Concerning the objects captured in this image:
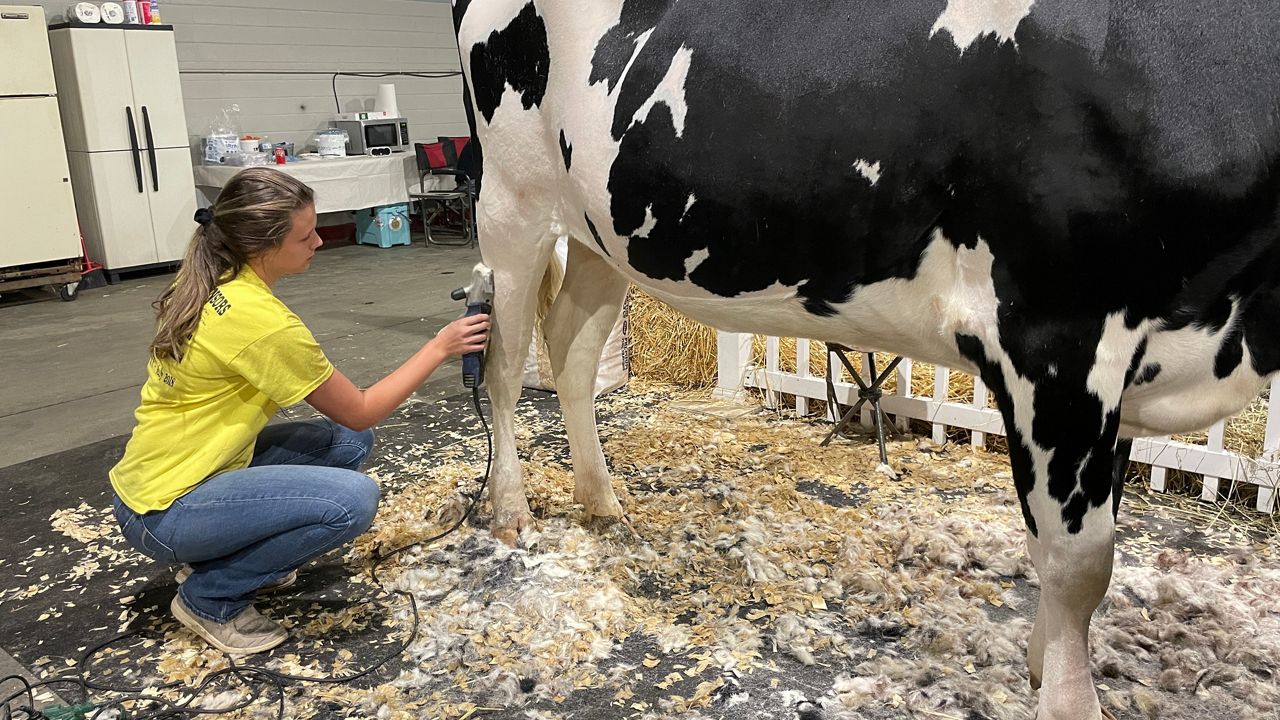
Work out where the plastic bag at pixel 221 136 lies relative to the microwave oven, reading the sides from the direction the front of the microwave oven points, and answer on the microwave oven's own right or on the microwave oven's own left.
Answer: on the microwave oven's own right

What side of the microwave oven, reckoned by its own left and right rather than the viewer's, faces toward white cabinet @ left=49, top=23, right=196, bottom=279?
right

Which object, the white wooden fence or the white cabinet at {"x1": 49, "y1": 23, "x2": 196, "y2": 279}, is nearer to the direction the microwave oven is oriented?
the white wooden fence

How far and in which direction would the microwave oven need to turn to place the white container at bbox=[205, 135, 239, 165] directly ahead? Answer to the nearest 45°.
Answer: approximately 90° to its right

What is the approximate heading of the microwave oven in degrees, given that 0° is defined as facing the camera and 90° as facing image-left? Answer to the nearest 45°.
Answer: approximately 315°

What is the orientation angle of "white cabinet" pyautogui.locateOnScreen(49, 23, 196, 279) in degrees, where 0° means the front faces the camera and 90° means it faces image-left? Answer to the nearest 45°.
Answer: approximately 315°

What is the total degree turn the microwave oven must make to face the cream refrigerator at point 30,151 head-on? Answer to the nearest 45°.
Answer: approximately 90° to its right

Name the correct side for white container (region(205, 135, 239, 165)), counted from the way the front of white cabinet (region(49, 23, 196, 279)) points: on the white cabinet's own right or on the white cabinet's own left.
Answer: on the white cabinet's own left
